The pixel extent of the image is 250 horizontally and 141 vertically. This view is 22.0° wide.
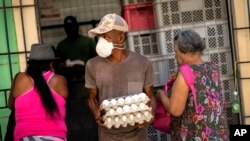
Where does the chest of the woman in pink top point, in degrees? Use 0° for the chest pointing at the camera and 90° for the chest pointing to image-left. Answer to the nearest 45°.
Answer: approximately 180°

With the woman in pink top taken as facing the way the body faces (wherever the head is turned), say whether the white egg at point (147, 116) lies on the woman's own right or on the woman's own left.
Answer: on the woman's own right

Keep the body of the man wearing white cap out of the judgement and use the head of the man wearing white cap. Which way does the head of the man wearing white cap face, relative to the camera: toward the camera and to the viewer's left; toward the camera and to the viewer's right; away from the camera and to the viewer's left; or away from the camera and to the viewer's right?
toward the camera and to the viewer's left

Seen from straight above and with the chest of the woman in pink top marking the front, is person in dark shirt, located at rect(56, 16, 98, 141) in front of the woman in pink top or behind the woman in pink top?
in front

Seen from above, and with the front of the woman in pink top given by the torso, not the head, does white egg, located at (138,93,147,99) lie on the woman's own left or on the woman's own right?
on the woman's own right

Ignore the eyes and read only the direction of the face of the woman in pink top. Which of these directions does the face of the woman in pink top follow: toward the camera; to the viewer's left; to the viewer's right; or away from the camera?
away from the camera
